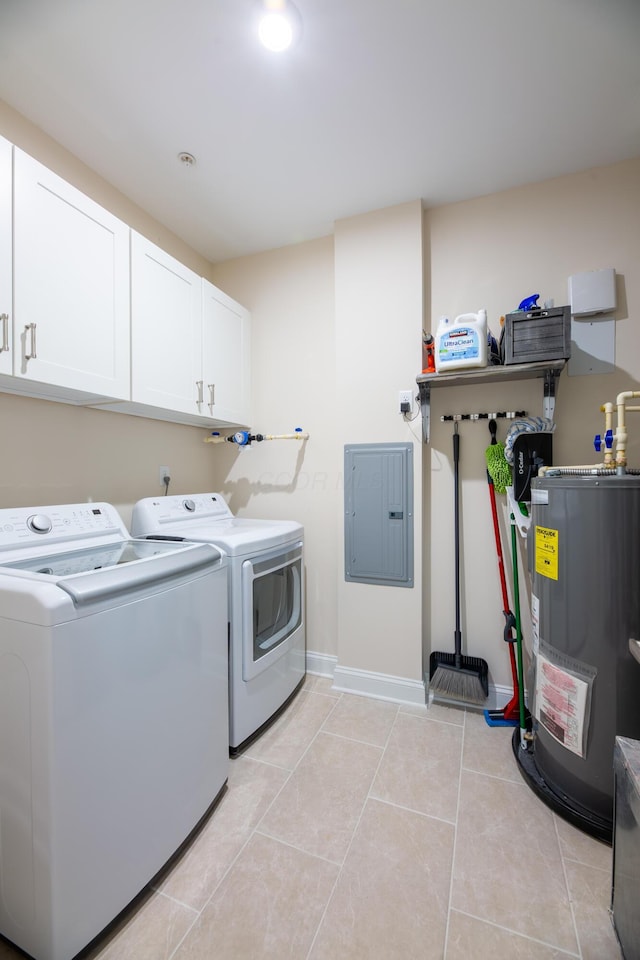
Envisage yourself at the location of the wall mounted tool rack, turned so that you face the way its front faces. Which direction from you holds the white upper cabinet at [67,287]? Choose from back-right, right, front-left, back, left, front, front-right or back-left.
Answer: front-right

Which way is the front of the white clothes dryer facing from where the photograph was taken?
facing the viewer and to the right of the viewer

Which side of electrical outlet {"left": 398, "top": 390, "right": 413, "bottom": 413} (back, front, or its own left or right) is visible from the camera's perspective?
front

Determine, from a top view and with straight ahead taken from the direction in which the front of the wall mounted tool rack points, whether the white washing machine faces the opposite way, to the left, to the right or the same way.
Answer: to the left

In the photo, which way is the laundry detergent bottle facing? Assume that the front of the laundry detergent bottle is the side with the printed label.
toward the camera

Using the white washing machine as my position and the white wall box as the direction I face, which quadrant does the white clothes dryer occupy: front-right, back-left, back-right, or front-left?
front-left

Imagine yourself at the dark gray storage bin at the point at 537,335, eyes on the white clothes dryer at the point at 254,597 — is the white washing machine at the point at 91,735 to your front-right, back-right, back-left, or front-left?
front-left

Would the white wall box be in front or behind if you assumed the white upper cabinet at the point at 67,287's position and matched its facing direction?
in front

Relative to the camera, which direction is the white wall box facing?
toward the camera

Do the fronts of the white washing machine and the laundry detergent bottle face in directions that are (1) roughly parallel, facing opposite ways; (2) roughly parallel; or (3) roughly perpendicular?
roughly perpendicular

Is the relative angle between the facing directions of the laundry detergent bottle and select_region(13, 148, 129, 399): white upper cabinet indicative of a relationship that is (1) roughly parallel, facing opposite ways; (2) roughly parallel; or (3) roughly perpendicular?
roughly perpendicular

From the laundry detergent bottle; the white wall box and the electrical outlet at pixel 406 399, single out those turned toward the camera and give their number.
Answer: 3

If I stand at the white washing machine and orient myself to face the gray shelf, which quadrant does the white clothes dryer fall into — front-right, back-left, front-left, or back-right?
front-left

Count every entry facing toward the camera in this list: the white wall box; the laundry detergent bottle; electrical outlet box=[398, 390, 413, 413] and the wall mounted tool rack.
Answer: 4

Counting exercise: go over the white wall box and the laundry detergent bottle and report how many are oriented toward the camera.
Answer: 2

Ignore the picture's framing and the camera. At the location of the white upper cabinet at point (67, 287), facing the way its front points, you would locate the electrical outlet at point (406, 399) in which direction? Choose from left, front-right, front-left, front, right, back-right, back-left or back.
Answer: front-left
